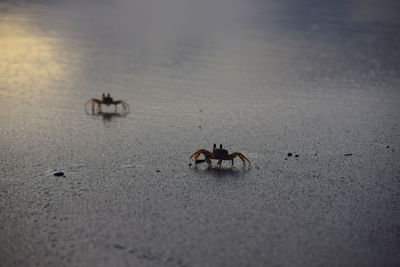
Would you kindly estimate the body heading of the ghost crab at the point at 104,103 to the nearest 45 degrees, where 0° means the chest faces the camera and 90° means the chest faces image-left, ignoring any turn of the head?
approximately 0°
